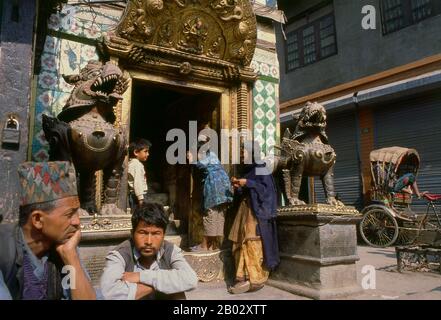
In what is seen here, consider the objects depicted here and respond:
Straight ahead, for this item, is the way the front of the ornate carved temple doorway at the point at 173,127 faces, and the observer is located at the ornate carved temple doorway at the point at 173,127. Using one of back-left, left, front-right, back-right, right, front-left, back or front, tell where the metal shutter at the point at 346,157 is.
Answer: left

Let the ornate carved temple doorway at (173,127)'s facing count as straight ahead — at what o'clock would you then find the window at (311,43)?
The window is roughly at 9 o'clock from the ornate carved temple doorway.

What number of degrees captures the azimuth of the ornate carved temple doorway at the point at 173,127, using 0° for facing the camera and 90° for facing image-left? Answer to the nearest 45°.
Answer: approximately 315°

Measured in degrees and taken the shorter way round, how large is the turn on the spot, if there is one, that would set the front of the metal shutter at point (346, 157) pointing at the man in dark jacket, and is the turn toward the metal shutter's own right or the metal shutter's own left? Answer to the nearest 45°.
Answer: approximately 45° to the metal shutter's own left

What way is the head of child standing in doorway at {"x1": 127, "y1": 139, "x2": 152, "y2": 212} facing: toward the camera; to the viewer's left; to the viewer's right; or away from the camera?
to the viewer's right

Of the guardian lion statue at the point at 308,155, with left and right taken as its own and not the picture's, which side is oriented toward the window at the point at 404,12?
left

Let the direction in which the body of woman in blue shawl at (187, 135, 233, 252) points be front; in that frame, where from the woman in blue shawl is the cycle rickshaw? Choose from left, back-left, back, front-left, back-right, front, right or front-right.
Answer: back-right

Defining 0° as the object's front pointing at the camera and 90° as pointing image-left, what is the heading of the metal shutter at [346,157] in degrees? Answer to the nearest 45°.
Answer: approximately 45°

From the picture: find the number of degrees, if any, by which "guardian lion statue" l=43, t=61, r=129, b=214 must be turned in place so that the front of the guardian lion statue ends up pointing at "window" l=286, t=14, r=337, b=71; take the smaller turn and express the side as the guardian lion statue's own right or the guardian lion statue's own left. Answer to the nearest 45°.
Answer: approximately 90° to the guardian lion statue's own left
